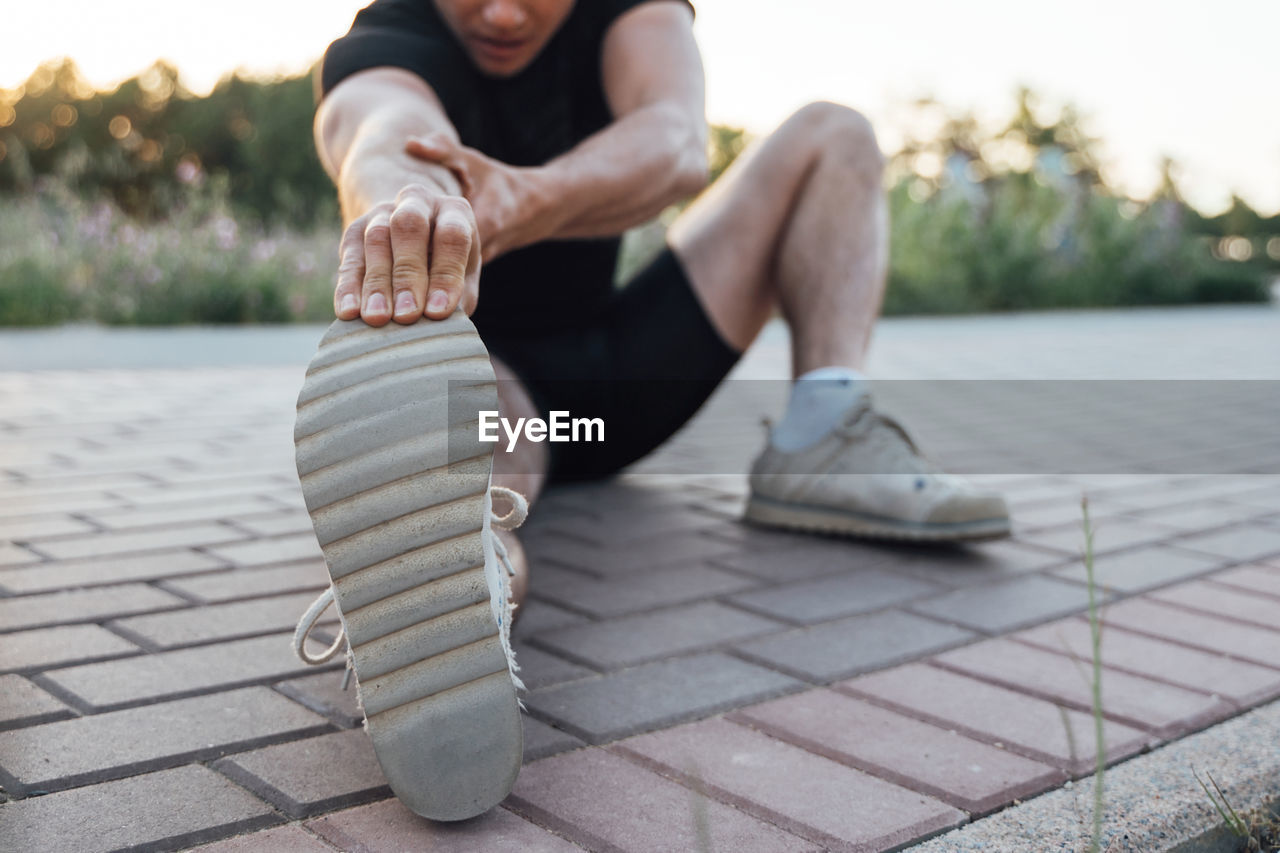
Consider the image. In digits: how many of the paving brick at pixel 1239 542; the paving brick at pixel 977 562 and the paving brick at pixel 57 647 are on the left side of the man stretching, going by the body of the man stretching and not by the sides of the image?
2

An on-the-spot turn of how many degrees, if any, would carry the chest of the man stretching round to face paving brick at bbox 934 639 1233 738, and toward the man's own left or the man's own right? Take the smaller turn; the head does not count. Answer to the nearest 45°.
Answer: approximately 45° to the man's own left

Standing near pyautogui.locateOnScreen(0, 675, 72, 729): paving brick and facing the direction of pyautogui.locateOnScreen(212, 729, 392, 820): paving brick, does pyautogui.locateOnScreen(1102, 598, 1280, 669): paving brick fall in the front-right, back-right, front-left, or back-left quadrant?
front-left

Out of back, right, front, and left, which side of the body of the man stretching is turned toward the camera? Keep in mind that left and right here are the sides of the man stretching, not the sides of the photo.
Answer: front

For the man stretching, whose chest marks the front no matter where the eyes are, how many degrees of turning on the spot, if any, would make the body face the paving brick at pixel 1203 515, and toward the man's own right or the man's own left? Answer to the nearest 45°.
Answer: approximately 90° to the man's own left

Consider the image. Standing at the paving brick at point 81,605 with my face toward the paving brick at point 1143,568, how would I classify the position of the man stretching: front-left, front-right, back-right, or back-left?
front-left

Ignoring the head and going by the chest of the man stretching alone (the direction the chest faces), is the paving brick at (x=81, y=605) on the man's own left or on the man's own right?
on the man's own right

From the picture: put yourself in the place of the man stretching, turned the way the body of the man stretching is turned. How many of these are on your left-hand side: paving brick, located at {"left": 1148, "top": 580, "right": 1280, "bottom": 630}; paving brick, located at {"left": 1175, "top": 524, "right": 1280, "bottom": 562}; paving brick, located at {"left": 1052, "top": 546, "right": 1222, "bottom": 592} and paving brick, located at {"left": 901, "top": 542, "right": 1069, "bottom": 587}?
4

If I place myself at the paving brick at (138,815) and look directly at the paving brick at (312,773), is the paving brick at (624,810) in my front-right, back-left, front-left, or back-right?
front-right

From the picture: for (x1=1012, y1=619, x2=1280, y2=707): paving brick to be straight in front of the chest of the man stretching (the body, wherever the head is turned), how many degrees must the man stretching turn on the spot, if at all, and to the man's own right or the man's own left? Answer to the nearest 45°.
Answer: approximately 45° to the man's own left

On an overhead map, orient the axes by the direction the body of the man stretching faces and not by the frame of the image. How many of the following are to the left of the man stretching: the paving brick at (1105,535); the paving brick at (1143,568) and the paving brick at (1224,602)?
3
